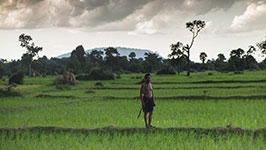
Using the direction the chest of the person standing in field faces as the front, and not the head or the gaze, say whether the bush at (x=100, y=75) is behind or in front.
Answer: behind

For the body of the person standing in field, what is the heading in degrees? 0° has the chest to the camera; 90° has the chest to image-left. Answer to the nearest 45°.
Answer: approximately 315°

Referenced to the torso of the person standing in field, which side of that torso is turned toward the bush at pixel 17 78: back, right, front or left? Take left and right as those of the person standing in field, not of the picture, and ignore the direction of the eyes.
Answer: back
